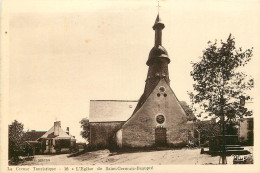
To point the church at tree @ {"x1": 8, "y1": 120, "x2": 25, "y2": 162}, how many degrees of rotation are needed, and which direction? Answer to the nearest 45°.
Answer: approximately 45° to its right

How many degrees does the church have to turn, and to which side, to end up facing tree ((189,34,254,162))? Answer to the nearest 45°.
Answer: approximately 45° to its left

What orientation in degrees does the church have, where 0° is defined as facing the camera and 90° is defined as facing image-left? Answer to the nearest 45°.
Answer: approximately 0°
